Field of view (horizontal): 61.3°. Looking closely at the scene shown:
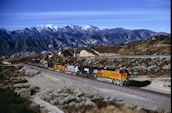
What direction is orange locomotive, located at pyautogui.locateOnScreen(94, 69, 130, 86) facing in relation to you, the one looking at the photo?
facing the viewer and to the right of the viewer
